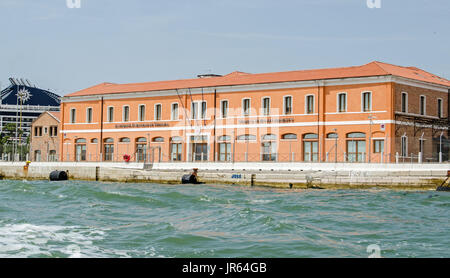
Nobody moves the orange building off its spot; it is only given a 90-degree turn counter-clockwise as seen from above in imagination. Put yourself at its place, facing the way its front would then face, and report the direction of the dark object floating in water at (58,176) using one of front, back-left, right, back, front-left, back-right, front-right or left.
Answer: back-right

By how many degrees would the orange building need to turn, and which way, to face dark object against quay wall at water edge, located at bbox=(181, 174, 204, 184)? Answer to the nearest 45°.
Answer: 0° — it already faces it

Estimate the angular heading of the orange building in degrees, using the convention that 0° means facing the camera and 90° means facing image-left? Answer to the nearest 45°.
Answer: approximately 45°
